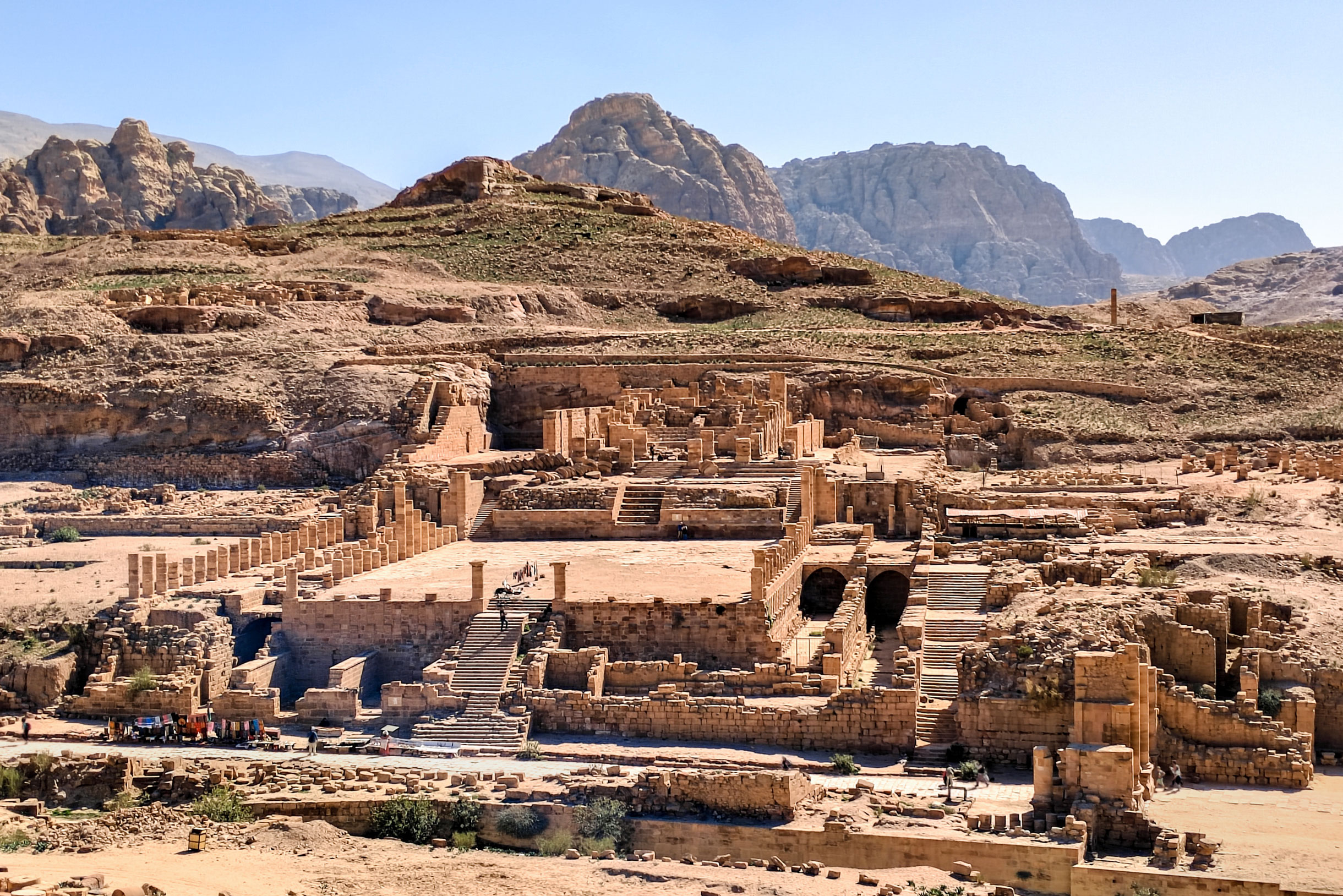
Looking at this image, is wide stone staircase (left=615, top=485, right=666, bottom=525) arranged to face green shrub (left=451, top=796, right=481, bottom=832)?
yes

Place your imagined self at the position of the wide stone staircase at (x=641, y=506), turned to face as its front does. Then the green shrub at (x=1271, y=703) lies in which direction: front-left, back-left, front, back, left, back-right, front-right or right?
front-left

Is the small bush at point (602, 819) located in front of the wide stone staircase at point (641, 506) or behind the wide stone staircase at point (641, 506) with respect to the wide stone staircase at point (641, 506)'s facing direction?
in front

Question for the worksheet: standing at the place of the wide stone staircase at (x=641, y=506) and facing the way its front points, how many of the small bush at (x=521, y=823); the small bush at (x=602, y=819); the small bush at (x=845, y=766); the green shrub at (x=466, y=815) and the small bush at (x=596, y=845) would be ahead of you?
5

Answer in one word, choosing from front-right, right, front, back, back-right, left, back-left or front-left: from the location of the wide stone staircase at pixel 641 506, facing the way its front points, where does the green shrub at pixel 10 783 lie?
front-right

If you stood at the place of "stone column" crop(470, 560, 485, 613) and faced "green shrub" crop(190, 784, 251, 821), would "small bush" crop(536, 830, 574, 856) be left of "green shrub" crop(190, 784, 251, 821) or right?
left

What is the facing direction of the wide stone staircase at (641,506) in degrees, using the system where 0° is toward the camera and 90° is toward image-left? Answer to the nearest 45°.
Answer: approximately 0°

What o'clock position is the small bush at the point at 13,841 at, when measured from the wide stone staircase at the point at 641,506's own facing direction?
The small bush is roughly at 1 o'clock from the wide stone staircase.

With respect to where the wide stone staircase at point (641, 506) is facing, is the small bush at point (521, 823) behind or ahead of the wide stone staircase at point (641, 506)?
ahead

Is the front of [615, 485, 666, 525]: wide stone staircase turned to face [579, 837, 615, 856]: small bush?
yes
